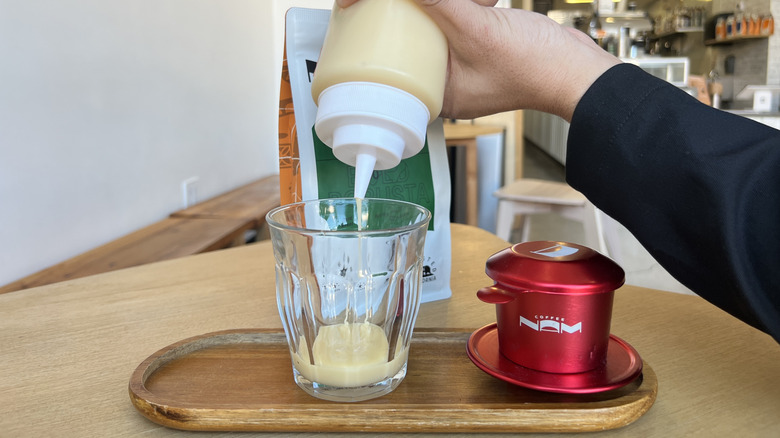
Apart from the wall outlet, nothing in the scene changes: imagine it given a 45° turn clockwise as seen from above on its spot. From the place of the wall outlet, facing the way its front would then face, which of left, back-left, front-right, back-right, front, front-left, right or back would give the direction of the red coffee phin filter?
front

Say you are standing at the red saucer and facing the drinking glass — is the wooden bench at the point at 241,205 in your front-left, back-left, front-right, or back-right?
front-right

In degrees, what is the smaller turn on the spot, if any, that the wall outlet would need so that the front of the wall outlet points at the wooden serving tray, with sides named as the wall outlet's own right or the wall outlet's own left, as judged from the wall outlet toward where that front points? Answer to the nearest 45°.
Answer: approximately 45° to the wall outlet's own right

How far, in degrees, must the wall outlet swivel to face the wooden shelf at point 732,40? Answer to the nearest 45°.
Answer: approximately 90° to its left

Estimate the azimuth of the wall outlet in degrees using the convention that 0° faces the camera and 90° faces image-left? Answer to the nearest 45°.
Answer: approximately 315°

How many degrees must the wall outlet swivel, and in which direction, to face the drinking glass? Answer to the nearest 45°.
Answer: approximately 45° to its right

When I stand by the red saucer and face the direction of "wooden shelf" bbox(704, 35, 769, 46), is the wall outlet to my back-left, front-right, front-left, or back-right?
front-left

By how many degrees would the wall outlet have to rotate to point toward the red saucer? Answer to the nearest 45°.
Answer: approximately 45° to its right

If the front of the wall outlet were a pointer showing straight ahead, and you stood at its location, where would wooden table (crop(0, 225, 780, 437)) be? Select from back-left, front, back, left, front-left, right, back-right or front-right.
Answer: front-right
